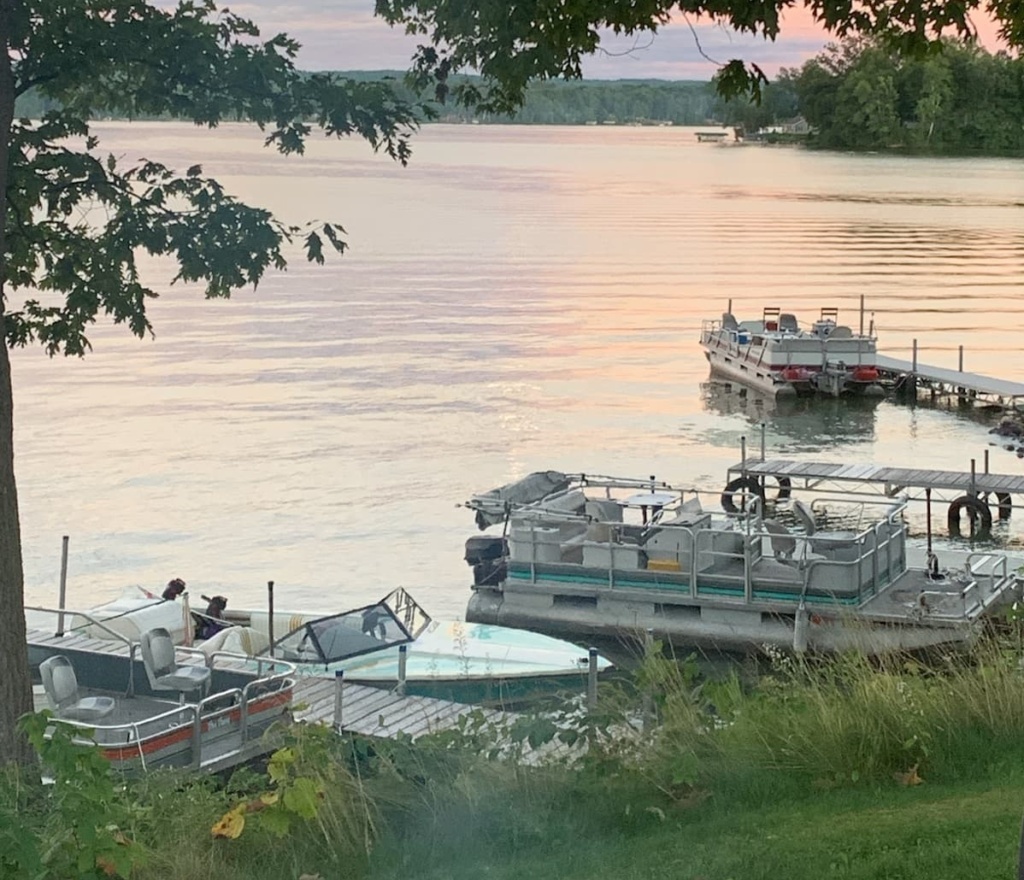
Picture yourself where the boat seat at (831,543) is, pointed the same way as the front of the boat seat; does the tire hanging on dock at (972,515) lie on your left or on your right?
on your left

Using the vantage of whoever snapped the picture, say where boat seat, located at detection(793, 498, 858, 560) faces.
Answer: facing to the right of the viewer

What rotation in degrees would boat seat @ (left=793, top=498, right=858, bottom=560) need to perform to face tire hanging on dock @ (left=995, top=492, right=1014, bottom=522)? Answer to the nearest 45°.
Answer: approximately 90° to its left

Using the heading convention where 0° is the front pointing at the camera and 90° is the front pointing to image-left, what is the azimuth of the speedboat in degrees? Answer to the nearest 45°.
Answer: approximately 315°

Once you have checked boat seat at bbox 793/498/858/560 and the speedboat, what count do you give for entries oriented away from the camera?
0

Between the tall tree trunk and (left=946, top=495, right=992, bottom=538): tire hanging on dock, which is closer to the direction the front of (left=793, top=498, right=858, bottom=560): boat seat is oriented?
the tire hanging on dock
